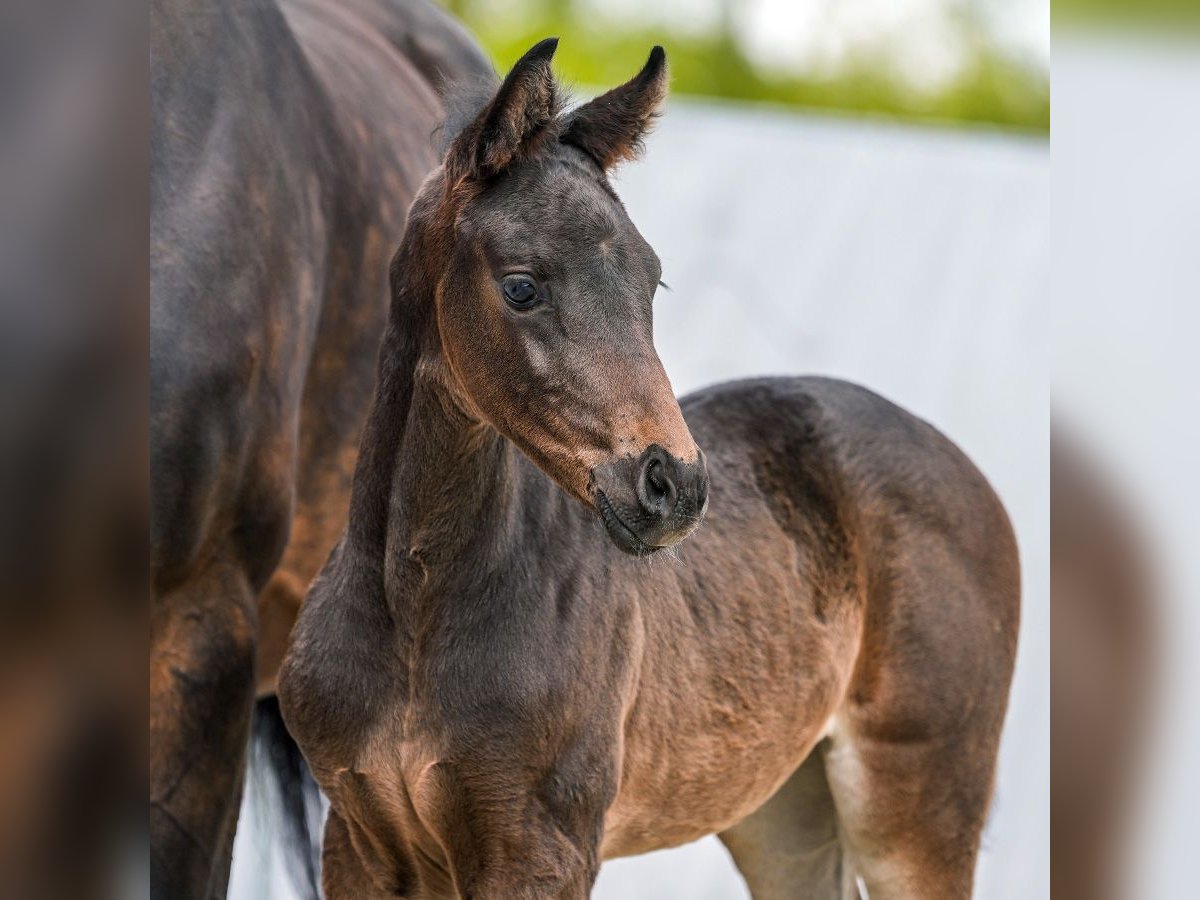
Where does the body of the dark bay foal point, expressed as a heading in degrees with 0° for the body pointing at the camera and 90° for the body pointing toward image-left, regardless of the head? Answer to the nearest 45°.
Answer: approximately 45°
